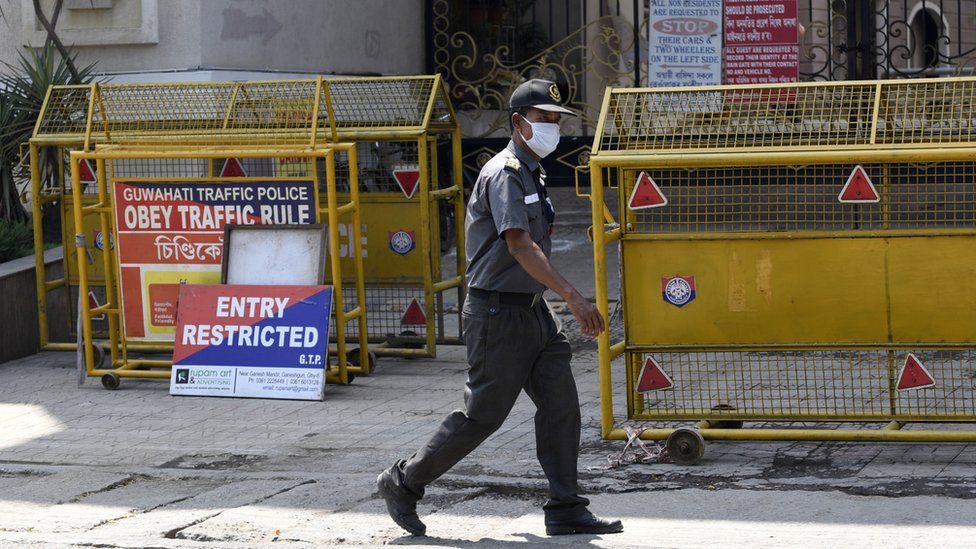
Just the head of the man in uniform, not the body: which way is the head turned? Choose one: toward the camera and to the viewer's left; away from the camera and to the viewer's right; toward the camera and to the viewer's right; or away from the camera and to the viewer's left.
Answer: toward the camera and to the viewer's right

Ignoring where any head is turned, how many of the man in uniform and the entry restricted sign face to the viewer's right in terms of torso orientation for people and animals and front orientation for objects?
1

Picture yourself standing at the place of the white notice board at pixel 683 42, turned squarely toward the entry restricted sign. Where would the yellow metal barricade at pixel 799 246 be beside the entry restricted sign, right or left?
left

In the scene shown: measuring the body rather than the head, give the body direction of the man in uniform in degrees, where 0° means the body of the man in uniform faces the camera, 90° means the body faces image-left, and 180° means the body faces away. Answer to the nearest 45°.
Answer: approximately 270°

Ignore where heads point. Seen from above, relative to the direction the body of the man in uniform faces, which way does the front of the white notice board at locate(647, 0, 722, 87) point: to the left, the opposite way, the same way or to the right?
to the right

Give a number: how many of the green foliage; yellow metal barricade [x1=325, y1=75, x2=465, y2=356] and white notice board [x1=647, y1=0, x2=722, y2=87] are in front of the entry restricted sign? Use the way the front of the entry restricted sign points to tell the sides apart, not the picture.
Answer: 0

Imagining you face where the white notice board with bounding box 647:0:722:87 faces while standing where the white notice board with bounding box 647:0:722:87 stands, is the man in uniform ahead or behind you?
ahead

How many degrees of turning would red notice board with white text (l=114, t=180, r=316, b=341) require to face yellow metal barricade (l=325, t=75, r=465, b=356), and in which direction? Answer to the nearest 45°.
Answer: approximately 90° to its left

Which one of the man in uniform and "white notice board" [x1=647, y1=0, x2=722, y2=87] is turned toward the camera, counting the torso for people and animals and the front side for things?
the white notice board

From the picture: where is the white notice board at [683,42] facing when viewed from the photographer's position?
facing the viewer

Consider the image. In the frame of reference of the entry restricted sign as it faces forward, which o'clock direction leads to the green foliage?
The green foliage is roughly at 5 o'clock from the entry restricted sign.

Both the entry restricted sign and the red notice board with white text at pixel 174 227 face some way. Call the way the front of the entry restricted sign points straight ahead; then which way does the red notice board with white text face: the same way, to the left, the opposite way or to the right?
the same way

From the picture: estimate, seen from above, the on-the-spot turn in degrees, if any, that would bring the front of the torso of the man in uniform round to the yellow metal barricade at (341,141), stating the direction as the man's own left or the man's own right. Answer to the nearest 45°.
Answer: approximately 90° to the man's own left

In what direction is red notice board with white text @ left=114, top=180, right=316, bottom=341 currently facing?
toward the camera

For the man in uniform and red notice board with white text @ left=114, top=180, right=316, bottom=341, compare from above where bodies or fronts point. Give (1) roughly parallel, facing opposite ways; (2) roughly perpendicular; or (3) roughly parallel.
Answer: roughly perpendicular

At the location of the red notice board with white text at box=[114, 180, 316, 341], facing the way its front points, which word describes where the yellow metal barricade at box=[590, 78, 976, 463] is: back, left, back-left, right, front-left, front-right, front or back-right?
front-left

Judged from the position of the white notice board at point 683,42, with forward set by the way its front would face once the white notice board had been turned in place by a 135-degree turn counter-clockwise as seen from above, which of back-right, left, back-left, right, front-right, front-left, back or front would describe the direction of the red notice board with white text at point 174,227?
back

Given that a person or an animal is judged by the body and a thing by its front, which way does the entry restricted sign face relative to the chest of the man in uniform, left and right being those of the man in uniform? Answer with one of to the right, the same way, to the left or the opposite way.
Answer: to the right
